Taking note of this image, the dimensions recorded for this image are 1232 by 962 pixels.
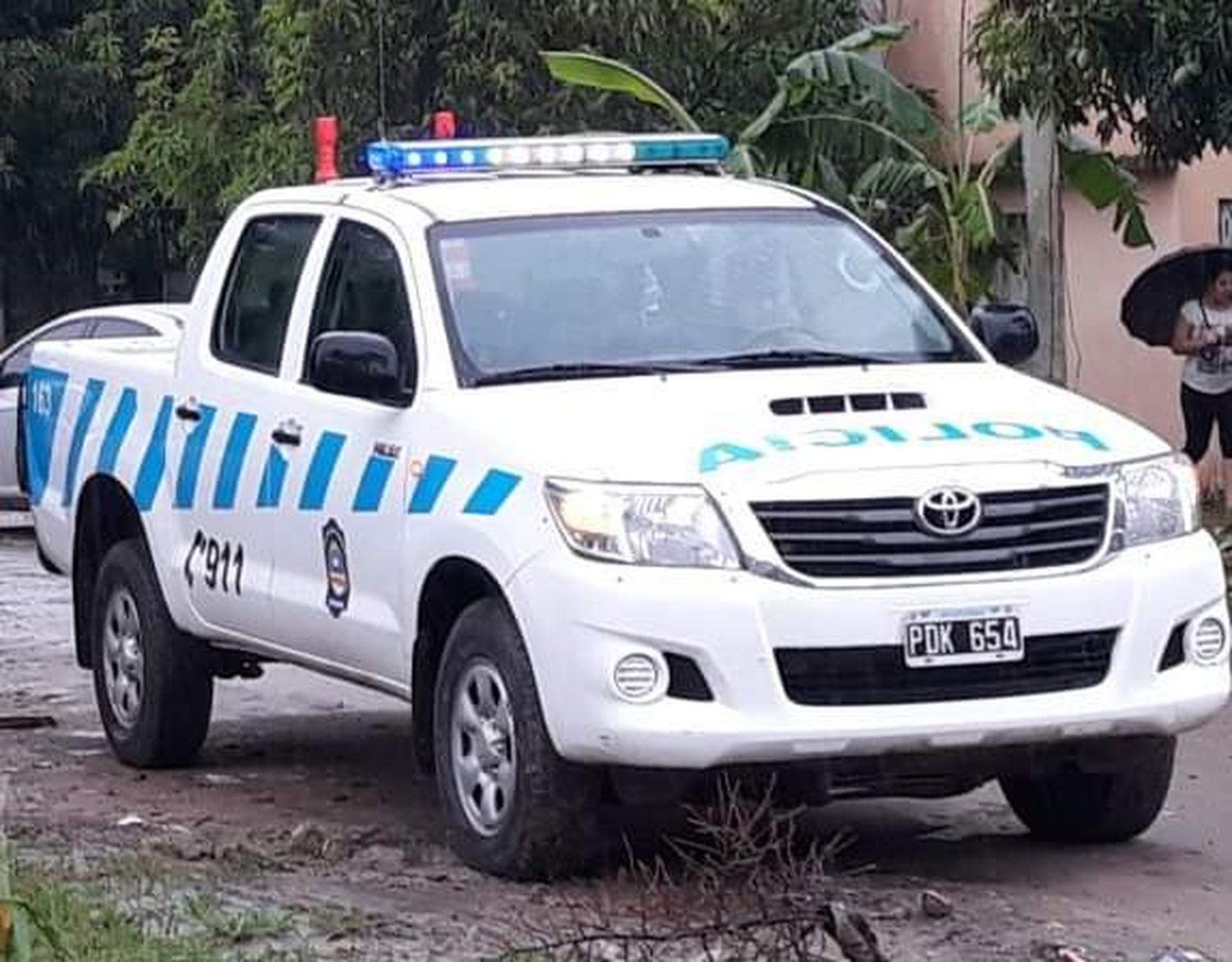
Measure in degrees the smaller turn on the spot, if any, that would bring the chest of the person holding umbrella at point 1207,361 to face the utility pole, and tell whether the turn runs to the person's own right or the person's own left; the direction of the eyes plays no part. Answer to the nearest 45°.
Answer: approximately 90° to the person's own right

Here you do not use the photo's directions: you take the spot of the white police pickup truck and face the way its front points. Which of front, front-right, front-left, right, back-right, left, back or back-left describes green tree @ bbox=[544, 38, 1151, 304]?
back-left

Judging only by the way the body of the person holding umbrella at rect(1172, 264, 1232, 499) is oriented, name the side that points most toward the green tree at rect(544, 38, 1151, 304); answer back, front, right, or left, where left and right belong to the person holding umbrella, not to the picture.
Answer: right

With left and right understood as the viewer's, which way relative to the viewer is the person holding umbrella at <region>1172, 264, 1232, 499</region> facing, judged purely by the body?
facing the viewer
